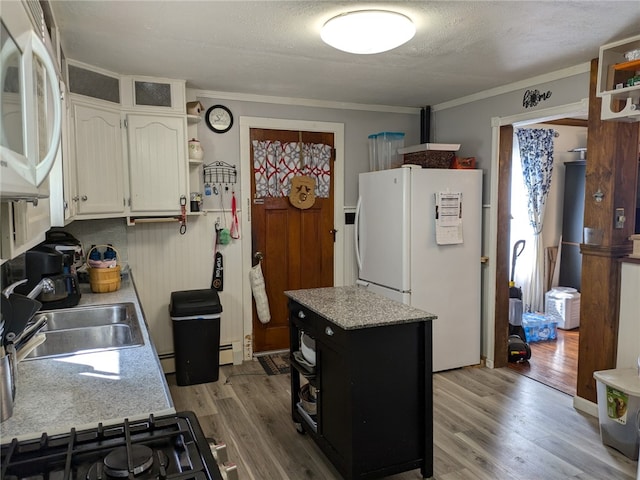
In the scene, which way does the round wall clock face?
toward the camera

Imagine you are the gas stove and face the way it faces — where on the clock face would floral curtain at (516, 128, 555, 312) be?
The floral curtain is roughly at 11 o'clock from the gas stove.

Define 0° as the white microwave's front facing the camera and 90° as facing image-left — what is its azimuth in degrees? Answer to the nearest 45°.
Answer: approximately 315°

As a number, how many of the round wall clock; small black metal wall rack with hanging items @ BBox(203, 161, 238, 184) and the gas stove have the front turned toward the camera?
2

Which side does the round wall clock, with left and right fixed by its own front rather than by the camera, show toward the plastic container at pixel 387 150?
left

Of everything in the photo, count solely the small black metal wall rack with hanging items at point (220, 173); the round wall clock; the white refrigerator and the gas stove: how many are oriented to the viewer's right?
1

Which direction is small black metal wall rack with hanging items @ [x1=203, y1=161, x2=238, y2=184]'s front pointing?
toward the camera

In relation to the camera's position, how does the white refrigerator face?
facing the viewer and to the left of the viewer

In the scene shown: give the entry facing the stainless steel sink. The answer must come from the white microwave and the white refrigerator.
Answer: the white refrigerator

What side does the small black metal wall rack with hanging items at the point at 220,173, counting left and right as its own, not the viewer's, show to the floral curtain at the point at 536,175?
left

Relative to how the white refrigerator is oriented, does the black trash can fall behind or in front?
in front

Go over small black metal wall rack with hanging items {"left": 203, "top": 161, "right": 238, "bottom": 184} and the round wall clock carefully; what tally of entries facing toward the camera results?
2

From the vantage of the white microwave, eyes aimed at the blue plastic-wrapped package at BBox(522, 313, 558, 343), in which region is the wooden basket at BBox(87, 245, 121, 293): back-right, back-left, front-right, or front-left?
front-left

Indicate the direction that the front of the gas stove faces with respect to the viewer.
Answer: facing to the right of the viewer
